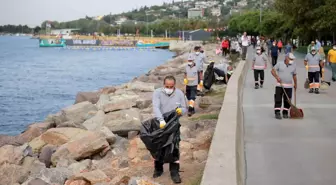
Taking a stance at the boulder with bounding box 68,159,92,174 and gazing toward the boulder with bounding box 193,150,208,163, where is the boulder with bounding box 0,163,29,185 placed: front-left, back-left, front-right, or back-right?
back-right

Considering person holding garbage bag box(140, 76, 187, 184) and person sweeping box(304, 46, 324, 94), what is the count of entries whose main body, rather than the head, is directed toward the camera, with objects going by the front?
2

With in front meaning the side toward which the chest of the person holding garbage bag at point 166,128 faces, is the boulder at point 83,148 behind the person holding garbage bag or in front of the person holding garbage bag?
behind

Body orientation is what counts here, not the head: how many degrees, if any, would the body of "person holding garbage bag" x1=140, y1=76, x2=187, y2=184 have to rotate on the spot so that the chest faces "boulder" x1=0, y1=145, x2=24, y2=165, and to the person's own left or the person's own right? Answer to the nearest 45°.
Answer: approximately 135° to the person's own right

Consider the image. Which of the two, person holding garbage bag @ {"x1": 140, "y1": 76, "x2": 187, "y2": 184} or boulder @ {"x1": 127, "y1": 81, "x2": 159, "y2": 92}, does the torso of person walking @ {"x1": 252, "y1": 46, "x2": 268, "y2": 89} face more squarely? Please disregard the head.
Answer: the person holding garbage bag

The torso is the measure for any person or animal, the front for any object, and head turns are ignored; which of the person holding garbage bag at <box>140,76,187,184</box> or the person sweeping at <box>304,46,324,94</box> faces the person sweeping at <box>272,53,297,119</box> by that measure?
the person sweeping at <box>304,46,324,94</box>
